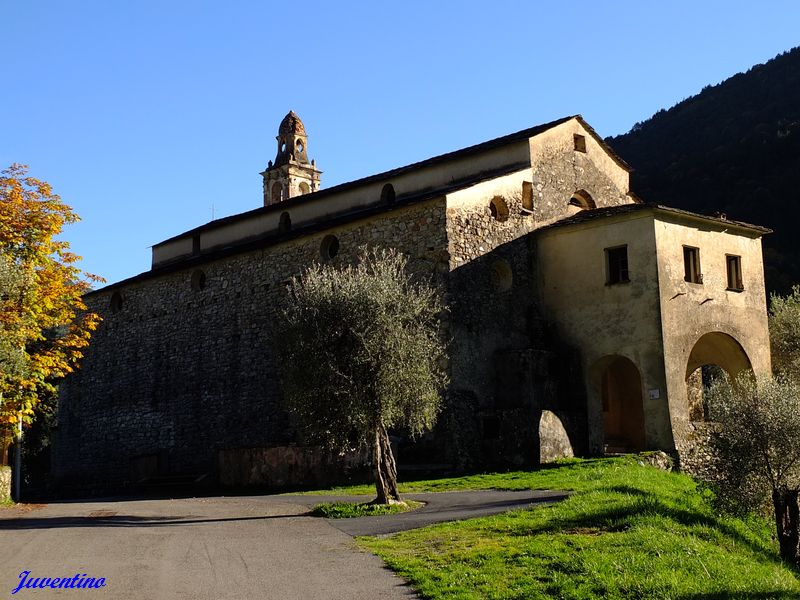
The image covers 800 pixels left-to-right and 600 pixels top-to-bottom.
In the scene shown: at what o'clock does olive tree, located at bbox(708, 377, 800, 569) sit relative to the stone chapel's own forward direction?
The olive tree is roughly at 1 o'clock from the stone chapel.

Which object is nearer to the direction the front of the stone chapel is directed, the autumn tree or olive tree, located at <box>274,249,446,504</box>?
the olive tree

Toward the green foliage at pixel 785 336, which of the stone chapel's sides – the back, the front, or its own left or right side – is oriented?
left

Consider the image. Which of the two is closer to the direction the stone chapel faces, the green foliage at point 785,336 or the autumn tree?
the green foliage

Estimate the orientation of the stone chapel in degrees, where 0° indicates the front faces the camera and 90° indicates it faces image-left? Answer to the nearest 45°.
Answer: approximately 315°
